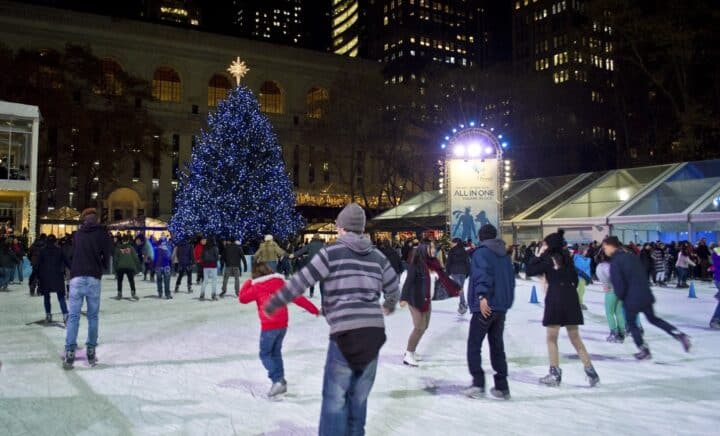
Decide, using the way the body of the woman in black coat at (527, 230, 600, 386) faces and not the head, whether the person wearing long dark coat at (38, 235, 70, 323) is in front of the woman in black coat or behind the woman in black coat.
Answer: in front

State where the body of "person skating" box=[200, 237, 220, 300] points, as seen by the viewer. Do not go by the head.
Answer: away from the camera

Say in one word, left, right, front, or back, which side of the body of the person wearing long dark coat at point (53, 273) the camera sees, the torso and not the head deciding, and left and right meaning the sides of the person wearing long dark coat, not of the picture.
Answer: back

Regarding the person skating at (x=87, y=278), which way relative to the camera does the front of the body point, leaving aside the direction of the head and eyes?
away from the camera

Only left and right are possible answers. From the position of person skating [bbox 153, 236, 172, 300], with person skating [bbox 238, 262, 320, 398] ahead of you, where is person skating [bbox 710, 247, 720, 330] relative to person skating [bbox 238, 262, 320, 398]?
left

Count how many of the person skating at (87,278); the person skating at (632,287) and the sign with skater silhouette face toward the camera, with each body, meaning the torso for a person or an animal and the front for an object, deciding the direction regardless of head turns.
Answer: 1

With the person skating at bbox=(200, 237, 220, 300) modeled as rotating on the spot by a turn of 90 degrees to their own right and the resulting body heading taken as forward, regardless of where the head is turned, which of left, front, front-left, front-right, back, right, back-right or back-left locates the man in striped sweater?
right

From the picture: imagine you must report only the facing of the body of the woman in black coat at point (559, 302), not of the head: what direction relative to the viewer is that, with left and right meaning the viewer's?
facing away from the viewer and to the left of the viewer

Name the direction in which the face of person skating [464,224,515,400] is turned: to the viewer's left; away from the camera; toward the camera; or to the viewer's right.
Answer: away from the camera
